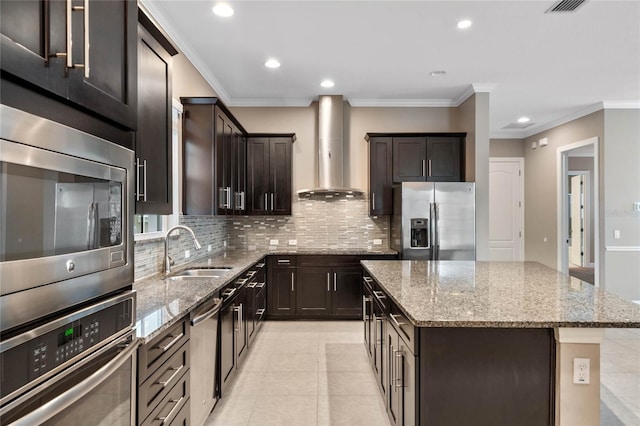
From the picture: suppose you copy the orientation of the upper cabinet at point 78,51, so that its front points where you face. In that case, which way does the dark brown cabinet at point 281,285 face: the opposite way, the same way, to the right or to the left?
to the right

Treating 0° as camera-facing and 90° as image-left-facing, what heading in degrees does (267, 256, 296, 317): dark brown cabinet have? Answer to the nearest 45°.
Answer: approximately 0°

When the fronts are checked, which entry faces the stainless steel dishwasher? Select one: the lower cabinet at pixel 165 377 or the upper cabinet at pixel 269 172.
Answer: the upper cabinet

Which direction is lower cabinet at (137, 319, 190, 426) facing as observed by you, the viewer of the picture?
facing the viewer and to the right of the viewer

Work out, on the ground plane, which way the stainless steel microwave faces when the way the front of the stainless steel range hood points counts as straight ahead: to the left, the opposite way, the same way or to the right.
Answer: to the left

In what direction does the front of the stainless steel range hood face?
toward the camera

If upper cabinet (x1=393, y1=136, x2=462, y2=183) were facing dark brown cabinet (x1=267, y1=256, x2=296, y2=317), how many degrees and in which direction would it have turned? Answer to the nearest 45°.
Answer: approximately 45° to its right

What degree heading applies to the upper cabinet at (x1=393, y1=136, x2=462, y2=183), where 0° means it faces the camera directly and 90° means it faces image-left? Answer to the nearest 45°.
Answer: approximately 0°

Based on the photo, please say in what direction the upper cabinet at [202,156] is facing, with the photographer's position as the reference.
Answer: facing to the right of the viewer

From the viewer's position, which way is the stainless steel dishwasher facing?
facing to the right of the viewer

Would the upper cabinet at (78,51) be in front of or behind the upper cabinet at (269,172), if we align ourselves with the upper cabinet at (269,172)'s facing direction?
in front
